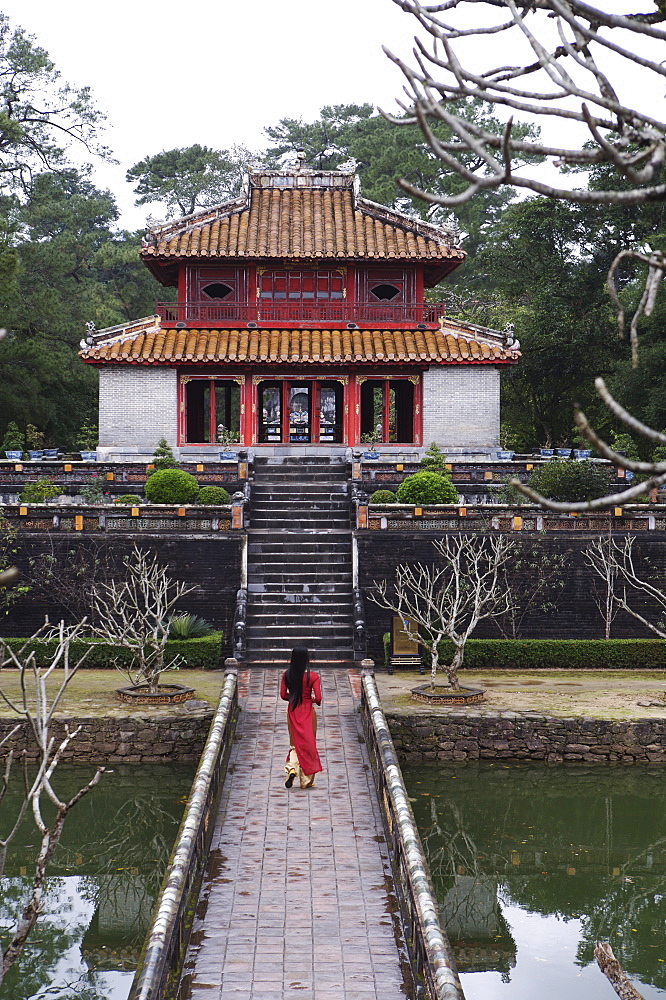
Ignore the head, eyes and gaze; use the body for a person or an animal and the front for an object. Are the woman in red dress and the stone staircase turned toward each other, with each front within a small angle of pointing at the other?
yes

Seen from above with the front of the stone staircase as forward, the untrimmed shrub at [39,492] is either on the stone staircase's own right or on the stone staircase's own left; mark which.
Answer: on the stone staircase's own right

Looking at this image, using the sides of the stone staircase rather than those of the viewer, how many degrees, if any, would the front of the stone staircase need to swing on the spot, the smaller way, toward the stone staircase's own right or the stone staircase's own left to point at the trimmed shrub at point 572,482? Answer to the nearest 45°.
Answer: approximately 90° to the stone staircase's own left

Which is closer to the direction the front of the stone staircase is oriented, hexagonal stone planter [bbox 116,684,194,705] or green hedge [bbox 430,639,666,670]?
the hexagonal stone planter

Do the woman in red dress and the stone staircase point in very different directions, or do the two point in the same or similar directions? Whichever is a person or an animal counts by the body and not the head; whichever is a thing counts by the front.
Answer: very different directions

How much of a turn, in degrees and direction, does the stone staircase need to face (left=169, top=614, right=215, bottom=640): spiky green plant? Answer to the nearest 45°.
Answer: approximately 45° to its right

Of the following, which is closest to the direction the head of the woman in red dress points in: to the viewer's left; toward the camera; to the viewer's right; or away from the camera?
away from the camera

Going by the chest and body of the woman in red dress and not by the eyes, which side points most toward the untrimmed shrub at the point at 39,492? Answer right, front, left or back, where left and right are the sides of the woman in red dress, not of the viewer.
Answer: front

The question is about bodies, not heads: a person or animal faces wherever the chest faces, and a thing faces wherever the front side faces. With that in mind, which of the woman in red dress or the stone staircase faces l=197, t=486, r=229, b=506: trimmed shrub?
the woman in red dress

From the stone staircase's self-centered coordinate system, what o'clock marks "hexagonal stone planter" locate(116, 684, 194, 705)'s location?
The hexagonal stone planter is roughly at 1 o'clock from the stone staircase.

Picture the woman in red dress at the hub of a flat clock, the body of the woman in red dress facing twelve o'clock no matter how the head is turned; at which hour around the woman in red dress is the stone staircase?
The stone staircase is roughly at 12 o'clock from the woman in red dress.

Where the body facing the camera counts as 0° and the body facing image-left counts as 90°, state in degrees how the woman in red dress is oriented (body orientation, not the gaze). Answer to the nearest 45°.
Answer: approximately 180°

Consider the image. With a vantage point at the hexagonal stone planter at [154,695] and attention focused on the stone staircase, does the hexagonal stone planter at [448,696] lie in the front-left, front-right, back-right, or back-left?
front-right

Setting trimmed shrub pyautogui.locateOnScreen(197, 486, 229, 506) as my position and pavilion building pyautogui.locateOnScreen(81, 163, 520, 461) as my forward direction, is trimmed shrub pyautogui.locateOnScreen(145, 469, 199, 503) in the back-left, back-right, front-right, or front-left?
back-left

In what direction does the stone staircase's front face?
toward the camera

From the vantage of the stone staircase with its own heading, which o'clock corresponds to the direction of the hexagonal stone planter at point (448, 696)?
The hexagonal stone planter is roughly at 11 o'clock from the stone staircase.

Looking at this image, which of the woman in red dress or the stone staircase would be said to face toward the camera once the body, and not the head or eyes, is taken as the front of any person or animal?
the stone staircase

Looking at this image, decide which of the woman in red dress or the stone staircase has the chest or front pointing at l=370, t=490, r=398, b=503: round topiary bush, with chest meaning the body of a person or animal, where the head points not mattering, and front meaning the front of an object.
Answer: the woman in red dress

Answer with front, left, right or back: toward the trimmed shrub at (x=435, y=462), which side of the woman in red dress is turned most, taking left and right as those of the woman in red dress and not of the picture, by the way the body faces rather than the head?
front

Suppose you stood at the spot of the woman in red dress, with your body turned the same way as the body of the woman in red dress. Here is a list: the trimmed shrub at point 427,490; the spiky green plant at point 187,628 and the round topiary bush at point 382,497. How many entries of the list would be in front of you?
3

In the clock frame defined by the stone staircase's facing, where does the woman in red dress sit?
The woman in red dress is roughly at 12 o'clock from the stone staircase.
